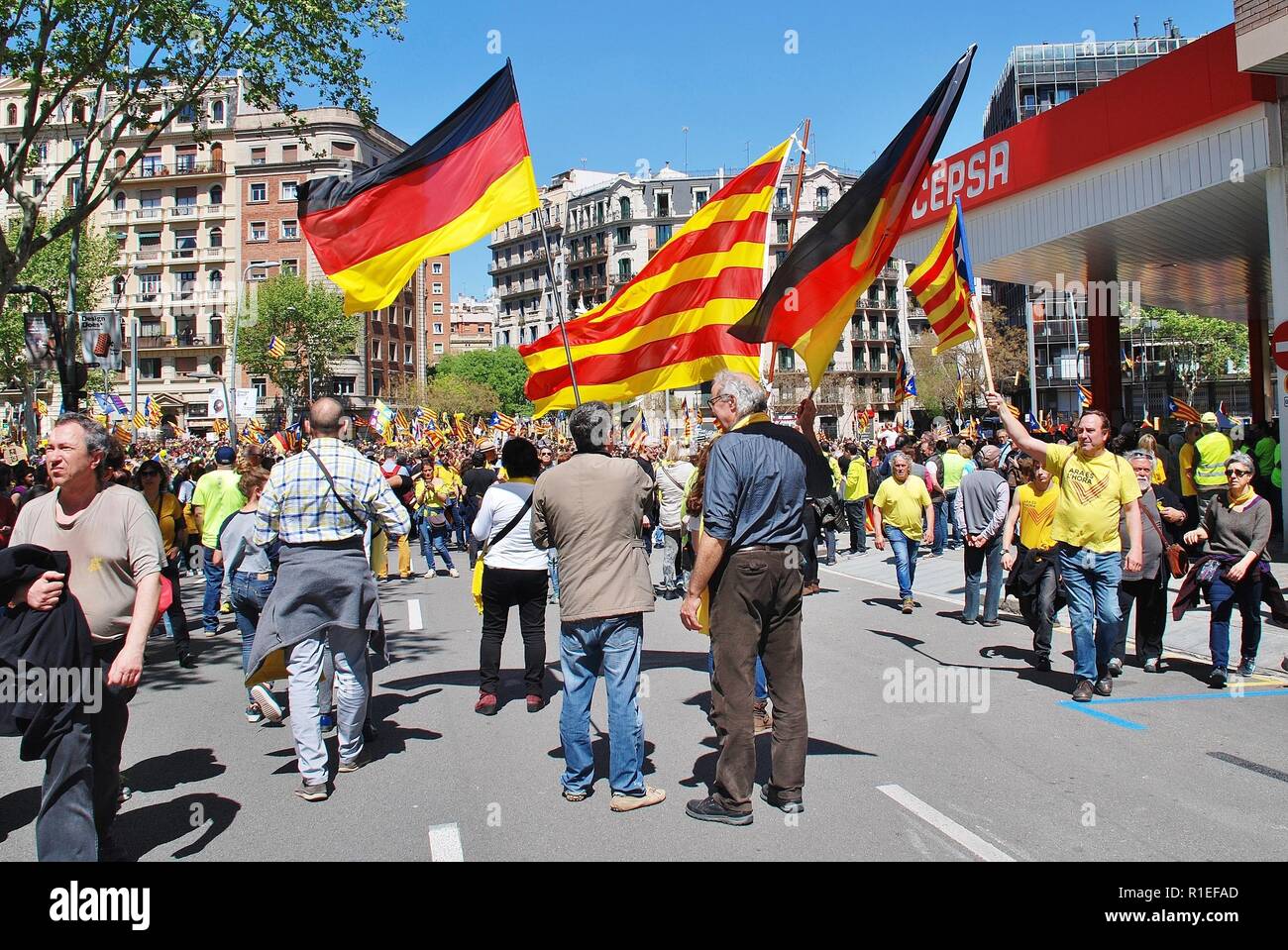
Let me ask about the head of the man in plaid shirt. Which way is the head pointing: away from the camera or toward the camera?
away from the camera

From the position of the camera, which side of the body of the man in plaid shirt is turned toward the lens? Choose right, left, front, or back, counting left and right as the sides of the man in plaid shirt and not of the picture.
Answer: back

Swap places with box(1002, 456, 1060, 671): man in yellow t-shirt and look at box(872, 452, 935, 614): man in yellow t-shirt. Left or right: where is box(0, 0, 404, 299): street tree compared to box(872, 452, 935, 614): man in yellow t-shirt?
left

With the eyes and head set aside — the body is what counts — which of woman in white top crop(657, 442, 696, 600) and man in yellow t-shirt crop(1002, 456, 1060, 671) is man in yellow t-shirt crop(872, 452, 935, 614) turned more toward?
the man in yellow t-shirt

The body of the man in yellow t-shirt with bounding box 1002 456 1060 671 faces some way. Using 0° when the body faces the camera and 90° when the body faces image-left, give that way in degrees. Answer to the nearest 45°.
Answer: approximately 0°

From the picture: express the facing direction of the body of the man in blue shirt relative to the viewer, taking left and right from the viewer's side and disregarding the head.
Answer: facing away from the viewer and to the left of the viewer
